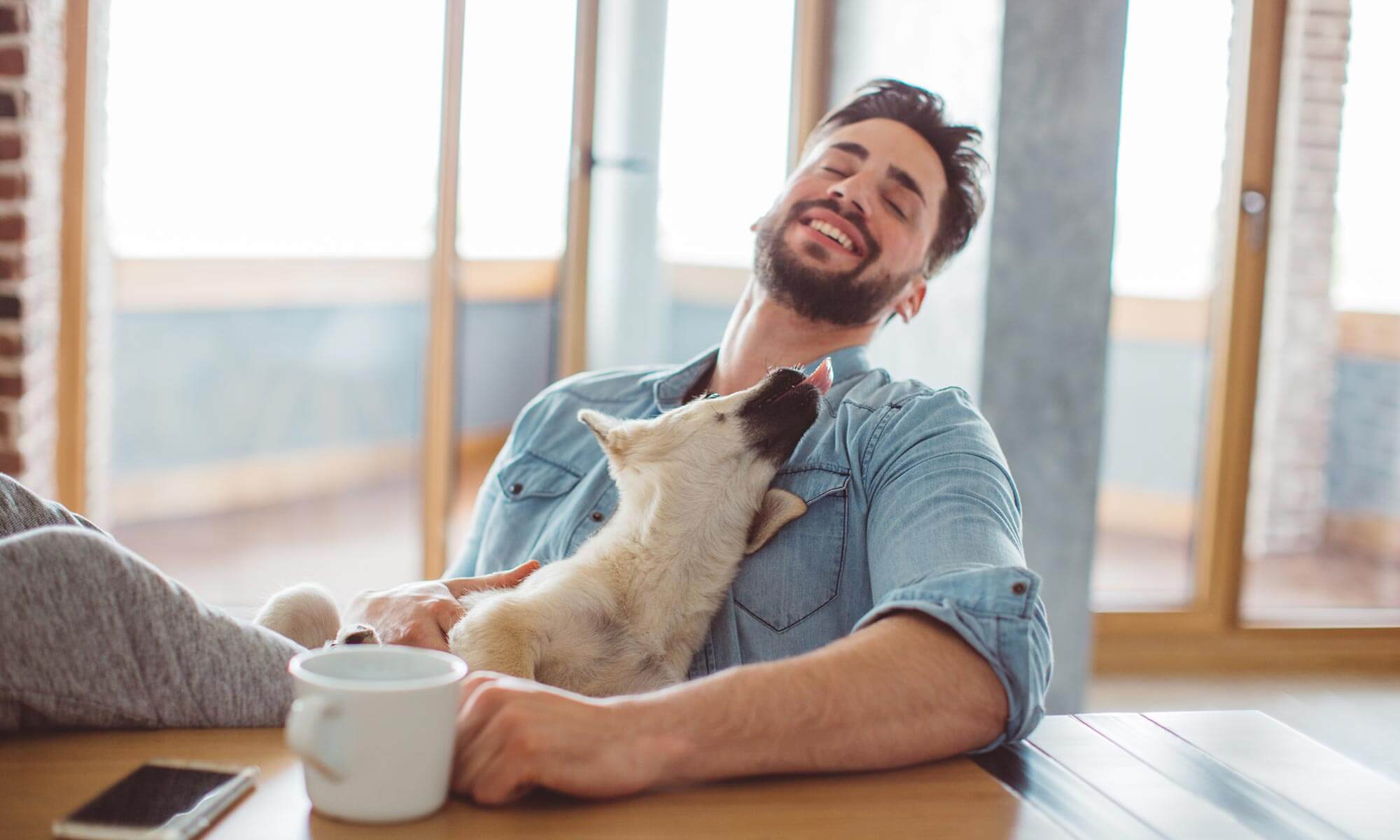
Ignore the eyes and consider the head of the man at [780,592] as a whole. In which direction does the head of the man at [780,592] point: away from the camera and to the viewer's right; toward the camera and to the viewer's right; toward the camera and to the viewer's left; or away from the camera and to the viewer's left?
toward the camera and to the viewer's left

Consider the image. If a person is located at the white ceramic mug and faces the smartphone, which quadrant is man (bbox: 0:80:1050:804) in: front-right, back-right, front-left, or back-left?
back-right

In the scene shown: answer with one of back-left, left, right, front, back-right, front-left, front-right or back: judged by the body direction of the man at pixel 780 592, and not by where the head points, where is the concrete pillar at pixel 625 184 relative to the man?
back-right

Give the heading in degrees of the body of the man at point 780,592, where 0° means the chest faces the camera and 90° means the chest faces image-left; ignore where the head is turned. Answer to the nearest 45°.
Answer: approximately 45°
